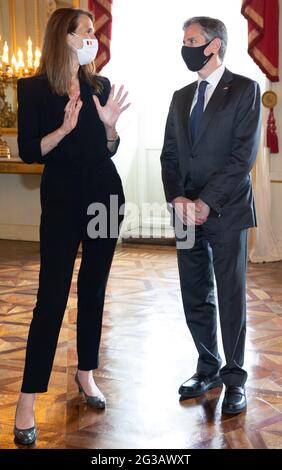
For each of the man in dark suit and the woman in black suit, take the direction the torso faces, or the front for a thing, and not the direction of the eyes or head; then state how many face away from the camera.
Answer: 0

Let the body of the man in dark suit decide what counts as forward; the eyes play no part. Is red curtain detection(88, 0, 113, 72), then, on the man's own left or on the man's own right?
on the man's own right

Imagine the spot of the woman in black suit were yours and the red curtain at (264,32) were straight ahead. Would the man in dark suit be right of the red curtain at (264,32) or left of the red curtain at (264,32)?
right

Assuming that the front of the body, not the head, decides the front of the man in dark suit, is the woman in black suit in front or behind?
in front

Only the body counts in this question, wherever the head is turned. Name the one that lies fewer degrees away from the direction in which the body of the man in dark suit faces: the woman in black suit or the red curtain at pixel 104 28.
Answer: the woman in black suit

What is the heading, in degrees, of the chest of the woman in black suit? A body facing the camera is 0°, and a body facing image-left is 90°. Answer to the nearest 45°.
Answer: approximately 315°

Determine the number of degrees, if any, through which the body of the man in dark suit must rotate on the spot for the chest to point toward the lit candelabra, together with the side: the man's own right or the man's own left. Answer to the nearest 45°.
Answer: approximately 90° to the man's own right

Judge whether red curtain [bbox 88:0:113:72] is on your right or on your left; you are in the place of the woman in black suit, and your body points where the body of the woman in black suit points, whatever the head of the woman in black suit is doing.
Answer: on your left

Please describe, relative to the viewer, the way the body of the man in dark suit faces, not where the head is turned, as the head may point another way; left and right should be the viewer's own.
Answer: facing the viewer and to the left of the viewer

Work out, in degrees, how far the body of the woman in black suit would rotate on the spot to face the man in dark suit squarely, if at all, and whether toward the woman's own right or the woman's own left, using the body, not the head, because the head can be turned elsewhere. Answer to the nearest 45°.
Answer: approximately 45° to the woman's own left

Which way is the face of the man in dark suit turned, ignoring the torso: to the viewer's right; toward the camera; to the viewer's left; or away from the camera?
to the viewer's left

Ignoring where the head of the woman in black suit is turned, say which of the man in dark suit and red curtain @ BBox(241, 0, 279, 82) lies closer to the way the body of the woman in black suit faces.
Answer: the man in dark suit
